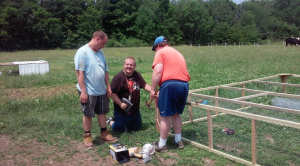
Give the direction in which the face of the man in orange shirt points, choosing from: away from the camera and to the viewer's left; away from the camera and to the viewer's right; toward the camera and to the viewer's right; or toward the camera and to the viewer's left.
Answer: away from the camera and to the viewer's left

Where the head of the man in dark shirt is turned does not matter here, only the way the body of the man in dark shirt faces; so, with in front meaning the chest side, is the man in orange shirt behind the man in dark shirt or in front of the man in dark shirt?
in front

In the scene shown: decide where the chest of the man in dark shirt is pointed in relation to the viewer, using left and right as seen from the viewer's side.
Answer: facing the viewer and to the right of the viewer

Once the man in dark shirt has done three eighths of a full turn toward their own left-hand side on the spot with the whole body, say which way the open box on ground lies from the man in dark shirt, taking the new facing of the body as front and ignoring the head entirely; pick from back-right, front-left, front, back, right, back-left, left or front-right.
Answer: back
